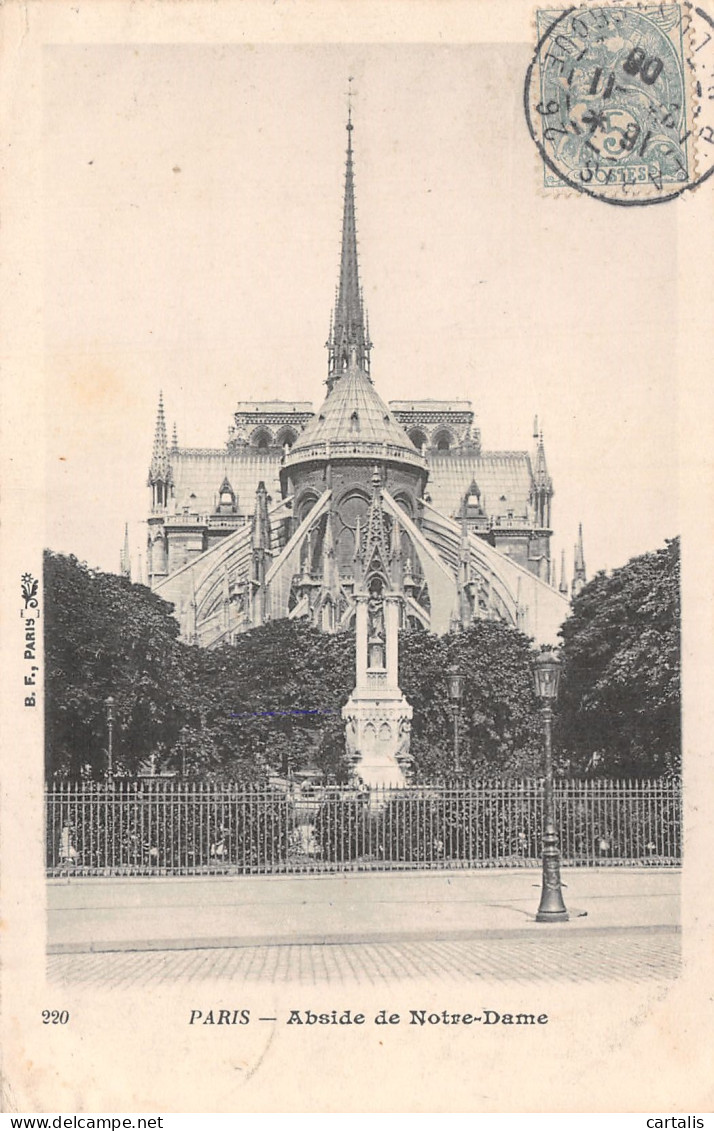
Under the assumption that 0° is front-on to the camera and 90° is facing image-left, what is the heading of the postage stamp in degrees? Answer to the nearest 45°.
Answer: approximately 0°
